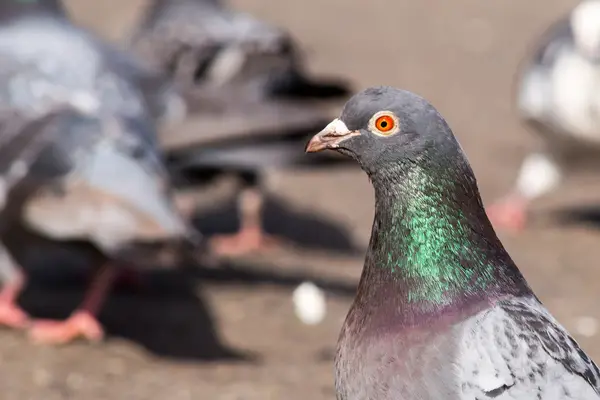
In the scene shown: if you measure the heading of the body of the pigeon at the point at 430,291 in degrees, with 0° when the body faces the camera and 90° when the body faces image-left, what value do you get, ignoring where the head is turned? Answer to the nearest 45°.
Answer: approximately 90°

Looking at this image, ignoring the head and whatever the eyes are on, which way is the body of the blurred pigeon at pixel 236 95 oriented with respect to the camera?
to the viewer's left

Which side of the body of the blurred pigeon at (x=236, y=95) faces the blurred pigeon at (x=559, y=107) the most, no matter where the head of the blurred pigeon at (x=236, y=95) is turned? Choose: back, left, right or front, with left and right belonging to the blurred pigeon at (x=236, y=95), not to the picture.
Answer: back

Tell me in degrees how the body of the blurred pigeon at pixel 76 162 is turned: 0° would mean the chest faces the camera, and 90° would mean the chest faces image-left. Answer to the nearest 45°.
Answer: approximately 90°

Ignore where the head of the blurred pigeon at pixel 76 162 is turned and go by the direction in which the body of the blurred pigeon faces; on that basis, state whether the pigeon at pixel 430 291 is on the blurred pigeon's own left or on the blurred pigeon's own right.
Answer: on the blurred pigeon's own left
